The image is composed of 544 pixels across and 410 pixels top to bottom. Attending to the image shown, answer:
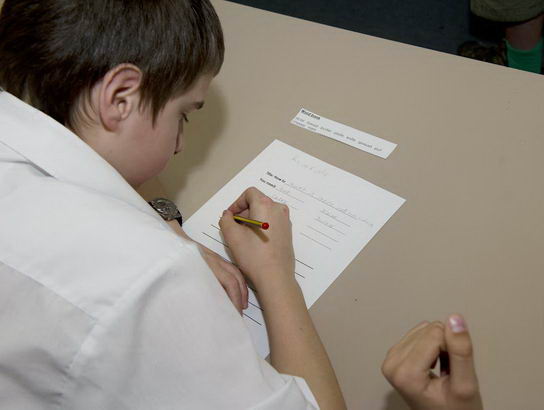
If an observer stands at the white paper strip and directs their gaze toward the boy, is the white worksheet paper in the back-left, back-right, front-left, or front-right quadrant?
front-left

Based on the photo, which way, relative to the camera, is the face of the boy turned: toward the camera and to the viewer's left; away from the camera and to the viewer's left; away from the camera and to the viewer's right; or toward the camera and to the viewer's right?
away from the camera and to the viewer's right

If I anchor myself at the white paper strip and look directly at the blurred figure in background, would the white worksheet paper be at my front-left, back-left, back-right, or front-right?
back-right

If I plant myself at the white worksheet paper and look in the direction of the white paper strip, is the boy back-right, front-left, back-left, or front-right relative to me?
back-left

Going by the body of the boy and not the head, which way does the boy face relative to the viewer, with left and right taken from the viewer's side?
facing away from the viewer and to the right of the viewer
